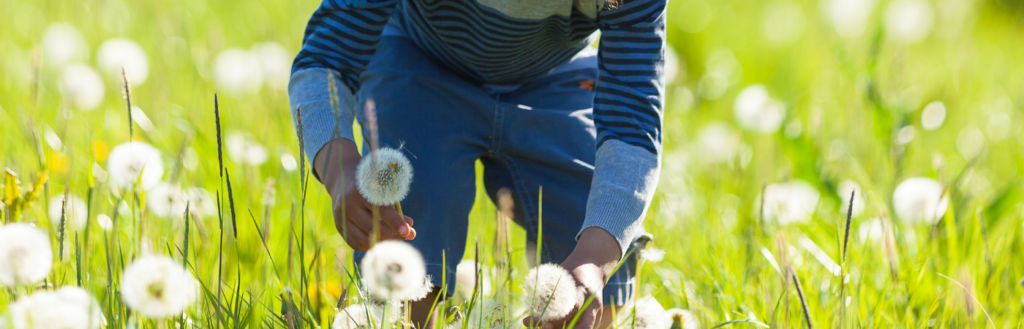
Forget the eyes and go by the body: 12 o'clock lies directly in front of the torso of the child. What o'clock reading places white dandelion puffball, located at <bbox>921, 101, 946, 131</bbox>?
The white dandelion puffball is roughly at 8 o'clock from the child.

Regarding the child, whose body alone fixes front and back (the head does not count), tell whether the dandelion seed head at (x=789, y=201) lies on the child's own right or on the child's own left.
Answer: on the child's own left

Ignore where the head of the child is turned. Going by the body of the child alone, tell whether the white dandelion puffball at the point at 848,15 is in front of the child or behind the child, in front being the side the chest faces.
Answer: behind

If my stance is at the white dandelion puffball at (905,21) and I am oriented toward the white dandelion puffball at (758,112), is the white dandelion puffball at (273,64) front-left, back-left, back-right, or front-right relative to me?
front-right

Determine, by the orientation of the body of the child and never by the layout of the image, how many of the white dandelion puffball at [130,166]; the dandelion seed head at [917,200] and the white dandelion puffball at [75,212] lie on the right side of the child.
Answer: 2

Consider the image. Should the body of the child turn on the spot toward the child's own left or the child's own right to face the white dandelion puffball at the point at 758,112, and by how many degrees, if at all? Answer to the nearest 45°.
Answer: approximately 135° to the child's own left

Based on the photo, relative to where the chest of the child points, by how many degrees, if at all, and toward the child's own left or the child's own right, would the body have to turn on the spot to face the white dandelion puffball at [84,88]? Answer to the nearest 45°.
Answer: approximately 135° to the child's own right

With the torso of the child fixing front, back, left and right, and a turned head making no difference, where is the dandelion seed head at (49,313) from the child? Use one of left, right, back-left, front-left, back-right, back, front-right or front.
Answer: front-right

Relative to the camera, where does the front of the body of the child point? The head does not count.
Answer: toward the camera

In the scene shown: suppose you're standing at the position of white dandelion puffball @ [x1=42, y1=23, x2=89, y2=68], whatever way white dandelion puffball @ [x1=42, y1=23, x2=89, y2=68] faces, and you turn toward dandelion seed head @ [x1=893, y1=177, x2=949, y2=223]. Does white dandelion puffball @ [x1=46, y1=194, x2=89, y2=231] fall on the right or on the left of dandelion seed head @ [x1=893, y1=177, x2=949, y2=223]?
right

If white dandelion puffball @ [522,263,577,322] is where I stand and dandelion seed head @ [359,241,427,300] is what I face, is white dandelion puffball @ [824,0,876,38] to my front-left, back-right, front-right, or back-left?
back-right

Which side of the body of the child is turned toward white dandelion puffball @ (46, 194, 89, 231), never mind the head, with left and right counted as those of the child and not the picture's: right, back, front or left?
right

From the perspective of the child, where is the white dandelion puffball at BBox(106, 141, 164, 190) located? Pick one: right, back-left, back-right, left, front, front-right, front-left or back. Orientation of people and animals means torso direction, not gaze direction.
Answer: right
